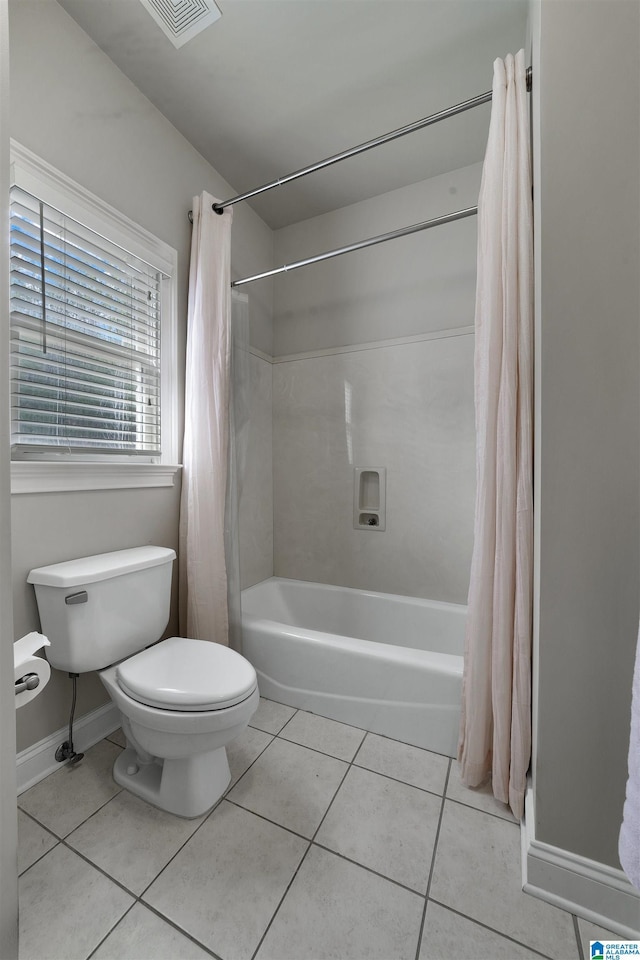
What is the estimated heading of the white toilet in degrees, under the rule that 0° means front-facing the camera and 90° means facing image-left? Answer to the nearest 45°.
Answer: approximately 315°

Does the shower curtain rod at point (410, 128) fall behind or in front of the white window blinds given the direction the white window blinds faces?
in front

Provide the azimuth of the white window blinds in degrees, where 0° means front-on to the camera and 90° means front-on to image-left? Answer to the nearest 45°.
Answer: approximately 315°

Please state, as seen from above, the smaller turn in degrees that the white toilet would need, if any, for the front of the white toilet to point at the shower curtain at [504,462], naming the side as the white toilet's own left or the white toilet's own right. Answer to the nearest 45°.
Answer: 0° — it already faces it
